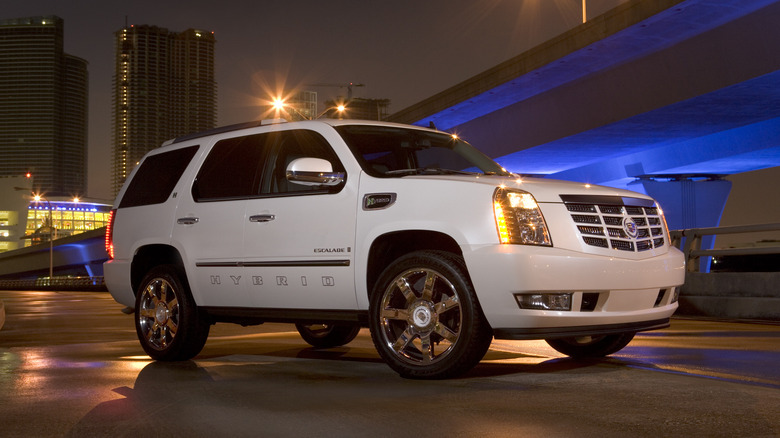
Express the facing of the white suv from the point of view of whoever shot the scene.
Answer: facing the viewer and to the right of the viewer

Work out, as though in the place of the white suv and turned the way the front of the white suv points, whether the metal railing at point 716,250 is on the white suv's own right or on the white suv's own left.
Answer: on the white suv's own left

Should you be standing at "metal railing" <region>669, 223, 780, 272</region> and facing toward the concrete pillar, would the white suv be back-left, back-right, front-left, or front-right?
back-left

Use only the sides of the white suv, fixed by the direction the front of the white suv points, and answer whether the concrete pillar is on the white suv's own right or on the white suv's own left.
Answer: on the white suv's own left

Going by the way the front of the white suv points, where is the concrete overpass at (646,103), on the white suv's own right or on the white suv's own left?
on the white suv's own left
